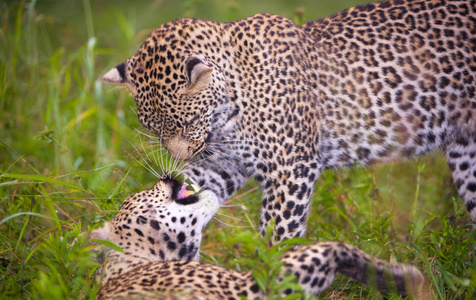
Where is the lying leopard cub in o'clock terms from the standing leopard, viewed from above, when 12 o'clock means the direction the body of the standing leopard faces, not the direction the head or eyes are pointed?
The lying leopard cub is roughly at 10 o'clock from the standing leopard.

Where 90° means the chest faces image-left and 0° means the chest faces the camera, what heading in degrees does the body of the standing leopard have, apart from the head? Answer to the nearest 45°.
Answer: approximately 90°
